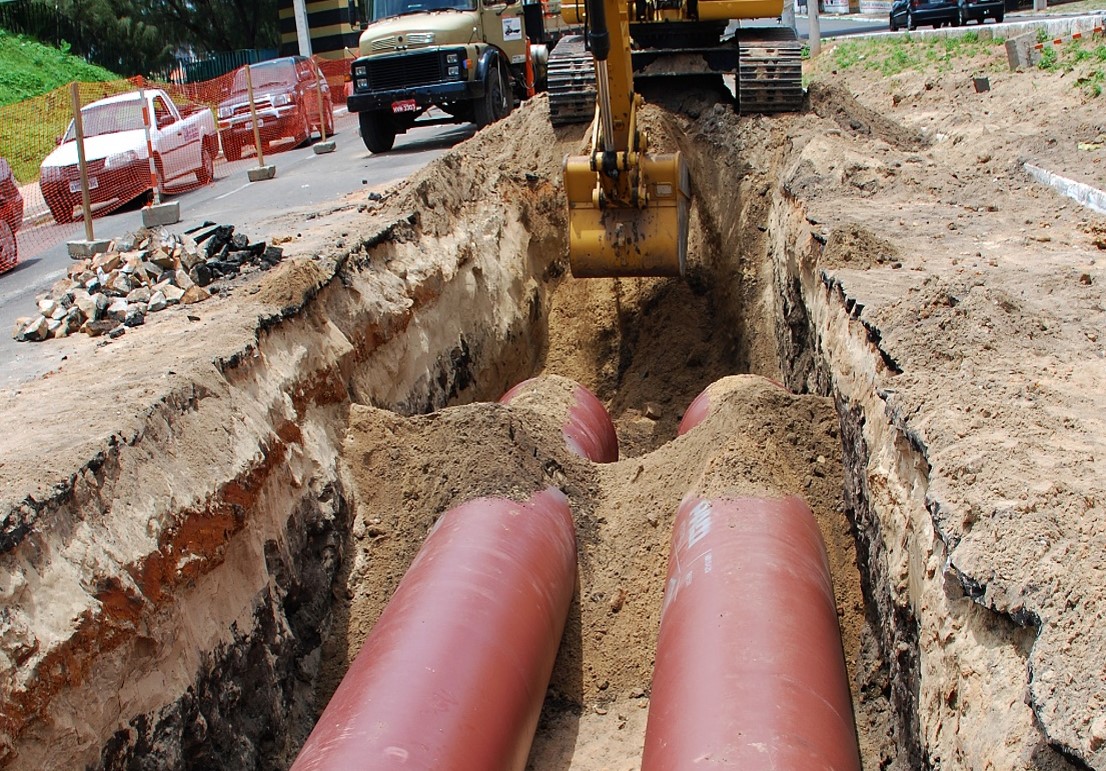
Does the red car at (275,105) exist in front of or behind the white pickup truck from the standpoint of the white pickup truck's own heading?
behind

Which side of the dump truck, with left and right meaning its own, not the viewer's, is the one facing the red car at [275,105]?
right

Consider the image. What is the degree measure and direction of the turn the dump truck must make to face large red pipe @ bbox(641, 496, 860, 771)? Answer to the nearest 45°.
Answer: approximately 45° to its left

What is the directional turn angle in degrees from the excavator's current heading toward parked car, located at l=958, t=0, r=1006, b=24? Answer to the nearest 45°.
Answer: approximately 180°

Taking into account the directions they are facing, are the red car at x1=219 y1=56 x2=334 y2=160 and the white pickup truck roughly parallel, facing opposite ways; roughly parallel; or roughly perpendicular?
roughly parallel

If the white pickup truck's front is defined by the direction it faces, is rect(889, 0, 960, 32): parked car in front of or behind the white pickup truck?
behind

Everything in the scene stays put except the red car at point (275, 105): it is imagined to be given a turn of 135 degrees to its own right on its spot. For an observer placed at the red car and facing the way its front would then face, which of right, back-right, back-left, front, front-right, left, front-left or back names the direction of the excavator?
back

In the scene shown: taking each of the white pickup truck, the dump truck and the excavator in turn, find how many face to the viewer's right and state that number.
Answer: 0

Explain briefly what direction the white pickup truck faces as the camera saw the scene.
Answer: facing the viewer and to the left of the viewer

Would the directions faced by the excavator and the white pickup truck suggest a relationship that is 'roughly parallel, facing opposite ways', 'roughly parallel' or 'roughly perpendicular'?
roughly parallel

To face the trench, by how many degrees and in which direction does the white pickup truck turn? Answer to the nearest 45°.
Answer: approximately 45° to its left

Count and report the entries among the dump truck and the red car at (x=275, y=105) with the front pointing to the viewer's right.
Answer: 0

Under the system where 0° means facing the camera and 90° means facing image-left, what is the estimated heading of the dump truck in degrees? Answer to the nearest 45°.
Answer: approximately 45°

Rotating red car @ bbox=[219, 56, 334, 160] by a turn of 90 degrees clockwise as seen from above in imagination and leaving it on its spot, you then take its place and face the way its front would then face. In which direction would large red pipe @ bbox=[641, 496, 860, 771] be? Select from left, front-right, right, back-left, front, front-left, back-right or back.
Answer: back-left

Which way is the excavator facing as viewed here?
toward the camera

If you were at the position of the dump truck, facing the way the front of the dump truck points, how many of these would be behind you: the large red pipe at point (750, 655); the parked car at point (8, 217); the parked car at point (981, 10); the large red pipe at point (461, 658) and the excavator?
1
